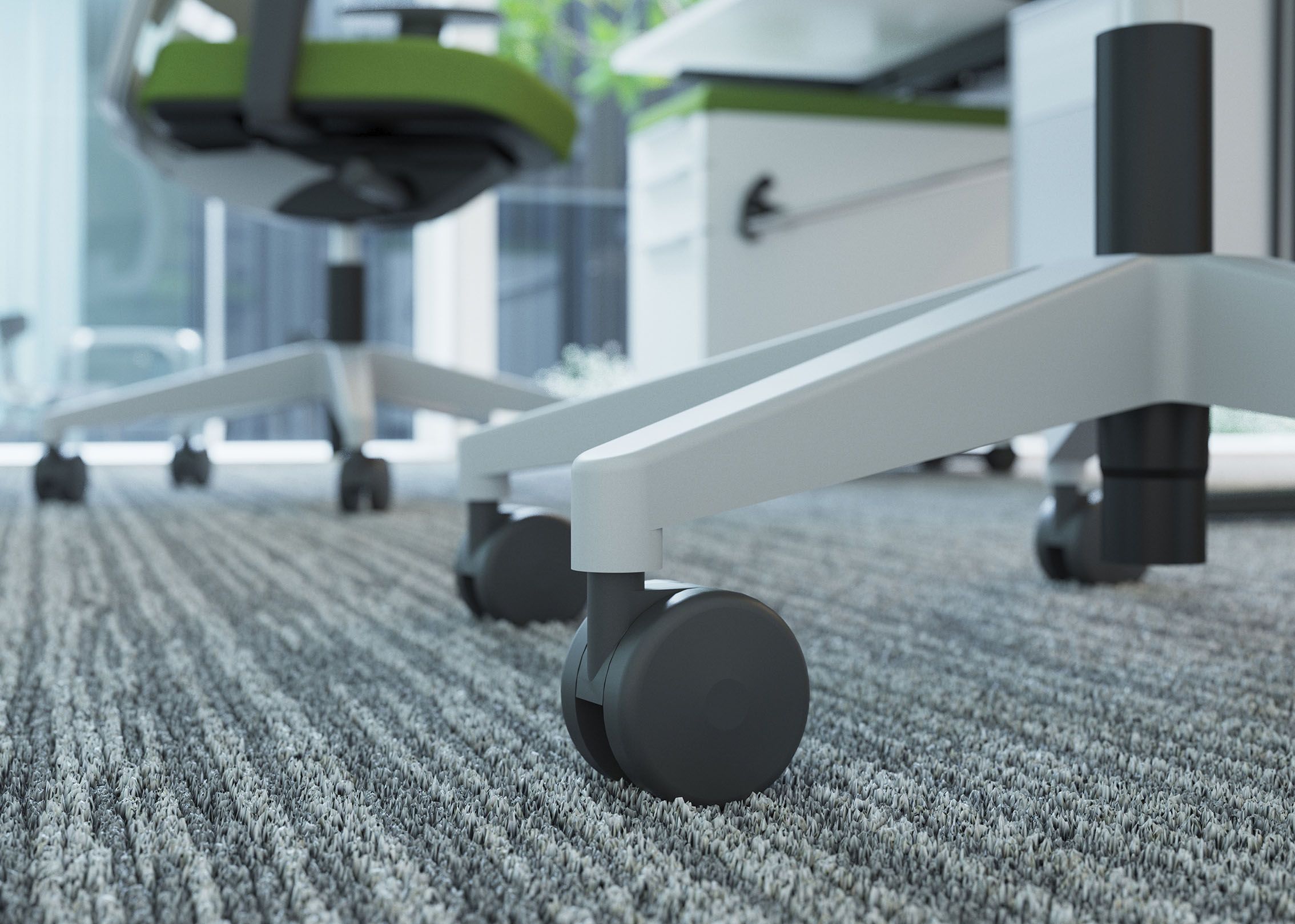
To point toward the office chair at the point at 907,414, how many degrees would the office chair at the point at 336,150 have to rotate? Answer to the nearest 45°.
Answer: approximately 45° to its right

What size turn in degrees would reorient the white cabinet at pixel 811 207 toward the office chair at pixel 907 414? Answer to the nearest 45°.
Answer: approximately 45° to its left

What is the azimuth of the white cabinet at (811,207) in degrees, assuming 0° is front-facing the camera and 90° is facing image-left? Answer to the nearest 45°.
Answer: approximately 45°

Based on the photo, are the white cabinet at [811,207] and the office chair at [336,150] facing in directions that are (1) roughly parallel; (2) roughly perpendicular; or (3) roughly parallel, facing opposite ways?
roughly perpendicular

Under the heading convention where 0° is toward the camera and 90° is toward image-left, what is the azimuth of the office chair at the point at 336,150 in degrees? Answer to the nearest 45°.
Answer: approximately 315°

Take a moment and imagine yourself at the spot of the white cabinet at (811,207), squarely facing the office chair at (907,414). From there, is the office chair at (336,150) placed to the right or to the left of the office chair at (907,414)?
right
